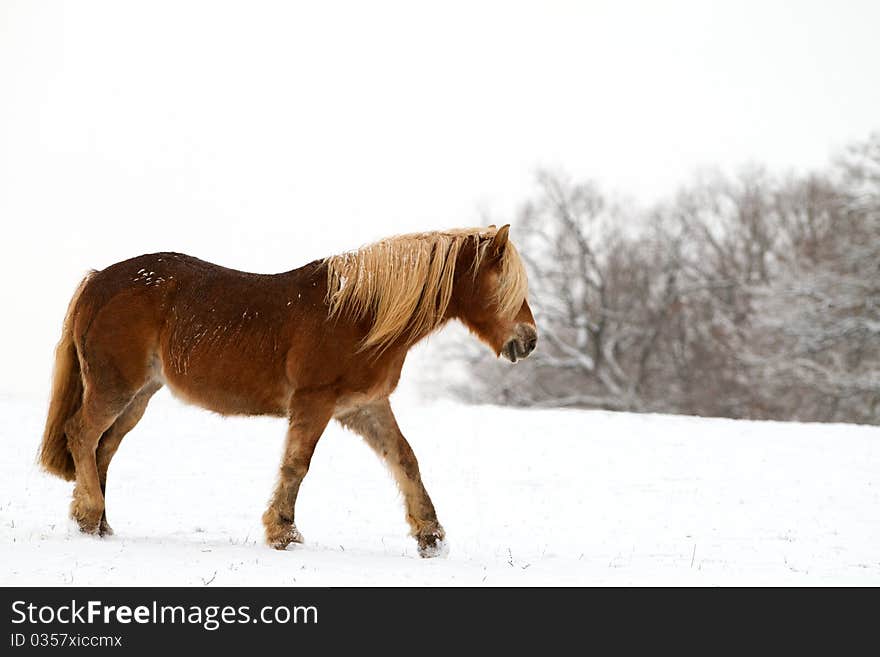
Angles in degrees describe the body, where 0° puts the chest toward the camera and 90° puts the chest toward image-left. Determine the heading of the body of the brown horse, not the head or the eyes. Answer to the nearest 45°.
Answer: approximately 270°
